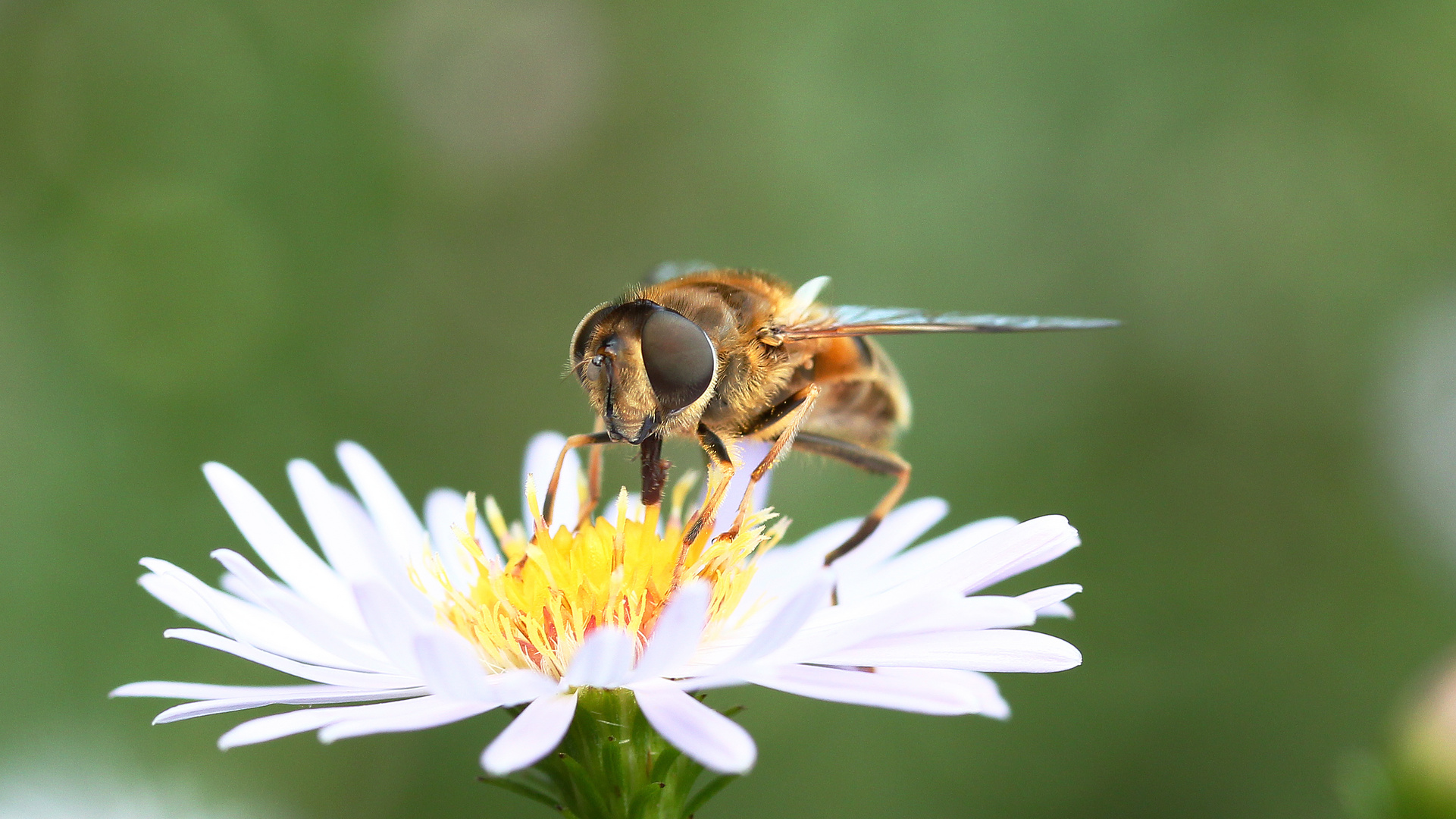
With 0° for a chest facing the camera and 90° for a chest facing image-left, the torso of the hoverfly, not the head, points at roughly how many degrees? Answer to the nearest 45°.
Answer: approximately 45°
